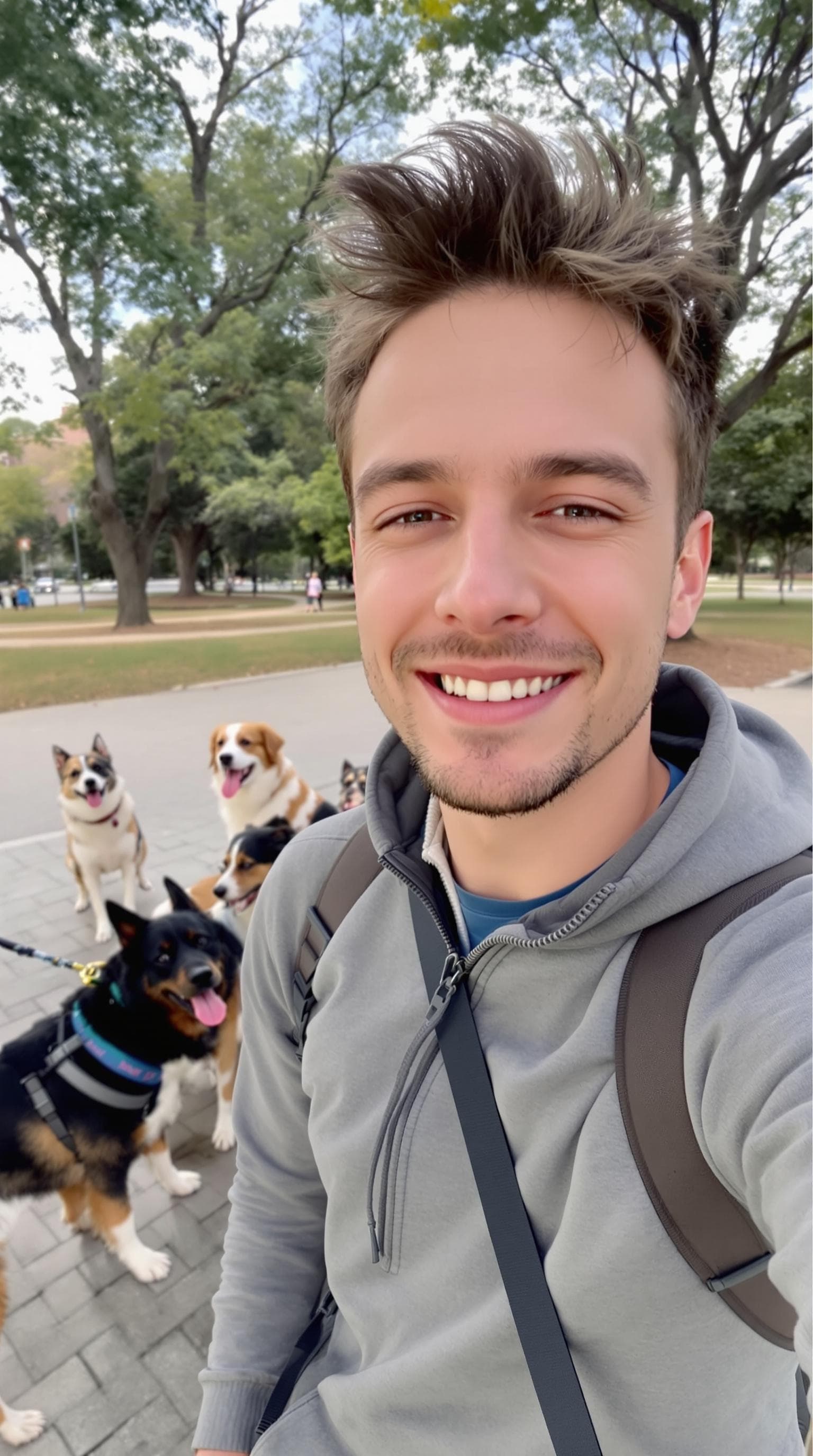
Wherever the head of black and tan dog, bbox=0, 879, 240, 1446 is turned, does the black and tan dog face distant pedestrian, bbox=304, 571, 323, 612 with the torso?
no

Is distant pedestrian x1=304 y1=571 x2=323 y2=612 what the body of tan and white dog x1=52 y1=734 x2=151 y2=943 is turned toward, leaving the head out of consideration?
no

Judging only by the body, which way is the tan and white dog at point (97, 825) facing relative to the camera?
toward the camera

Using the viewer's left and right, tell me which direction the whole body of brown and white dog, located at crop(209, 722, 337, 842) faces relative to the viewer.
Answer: facing the viewer and to the left of the viewer

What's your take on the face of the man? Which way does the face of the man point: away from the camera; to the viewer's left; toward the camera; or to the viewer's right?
toward the camera

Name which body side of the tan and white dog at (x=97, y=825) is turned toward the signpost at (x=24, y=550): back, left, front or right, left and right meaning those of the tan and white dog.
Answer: back

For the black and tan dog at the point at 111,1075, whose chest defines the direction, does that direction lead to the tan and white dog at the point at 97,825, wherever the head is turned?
no

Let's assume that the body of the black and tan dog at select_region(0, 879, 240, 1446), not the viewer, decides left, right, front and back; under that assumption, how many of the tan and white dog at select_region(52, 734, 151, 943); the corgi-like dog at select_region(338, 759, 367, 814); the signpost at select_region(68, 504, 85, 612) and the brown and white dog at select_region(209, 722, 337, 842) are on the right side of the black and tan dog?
0

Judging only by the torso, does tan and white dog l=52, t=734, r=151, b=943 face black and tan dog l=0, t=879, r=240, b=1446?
yes

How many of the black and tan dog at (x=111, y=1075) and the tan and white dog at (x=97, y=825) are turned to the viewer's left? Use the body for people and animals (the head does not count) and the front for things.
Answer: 0
